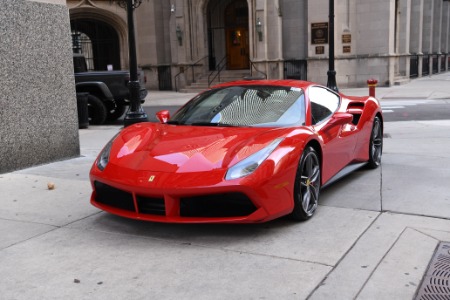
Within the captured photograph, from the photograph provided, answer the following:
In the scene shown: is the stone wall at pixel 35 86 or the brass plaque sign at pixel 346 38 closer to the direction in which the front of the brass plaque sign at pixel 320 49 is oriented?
the stone wall

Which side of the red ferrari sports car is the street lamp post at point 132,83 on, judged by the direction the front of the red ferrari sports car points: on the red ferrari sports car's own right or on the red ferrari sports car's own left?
on the red ferrari sports car's own right

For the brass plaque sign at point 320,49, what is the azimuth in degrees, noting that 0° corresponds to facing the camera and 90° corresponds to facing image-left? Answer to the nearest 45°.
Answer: approximately 0°

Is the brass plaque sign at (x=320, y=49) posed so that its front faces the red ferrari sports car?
yes

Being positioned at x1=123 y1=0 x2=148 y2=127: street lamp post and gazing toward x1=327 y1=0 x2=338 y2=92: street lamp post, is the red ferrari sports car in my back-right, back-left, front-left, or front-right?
back-right

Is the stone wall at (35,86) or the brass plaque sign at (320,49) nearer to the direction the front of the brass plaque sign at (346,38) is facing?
the stone wall

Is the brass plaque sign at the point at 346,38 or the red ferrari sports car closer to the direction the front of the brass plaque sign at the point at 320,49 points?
the red ferrari sports car

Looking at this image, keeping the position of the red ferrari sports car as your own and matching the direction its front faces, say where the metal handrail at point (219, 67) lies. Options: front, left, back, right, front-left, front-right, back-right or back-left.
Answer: back-right

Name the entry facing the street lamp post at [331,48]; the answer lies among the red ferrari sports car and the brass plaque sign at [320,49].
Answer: the brass plaque sign

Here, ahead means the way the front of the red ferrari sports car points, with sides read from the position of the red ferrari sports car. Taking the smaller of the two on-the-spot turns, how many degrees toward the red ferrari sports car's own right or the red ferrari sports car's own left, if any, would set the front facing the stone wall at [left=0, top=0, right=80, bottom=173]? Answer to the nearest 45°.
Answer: approximately 90° to the red ferrari sports car's own right

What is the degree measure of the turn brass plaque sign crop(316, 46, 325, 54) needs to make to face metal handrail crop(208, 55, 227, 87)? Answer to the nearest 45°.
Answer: approximately 135° to its right

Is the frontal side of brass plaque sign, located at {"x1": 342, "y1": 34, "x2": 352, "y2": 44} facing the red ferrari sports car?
yes
